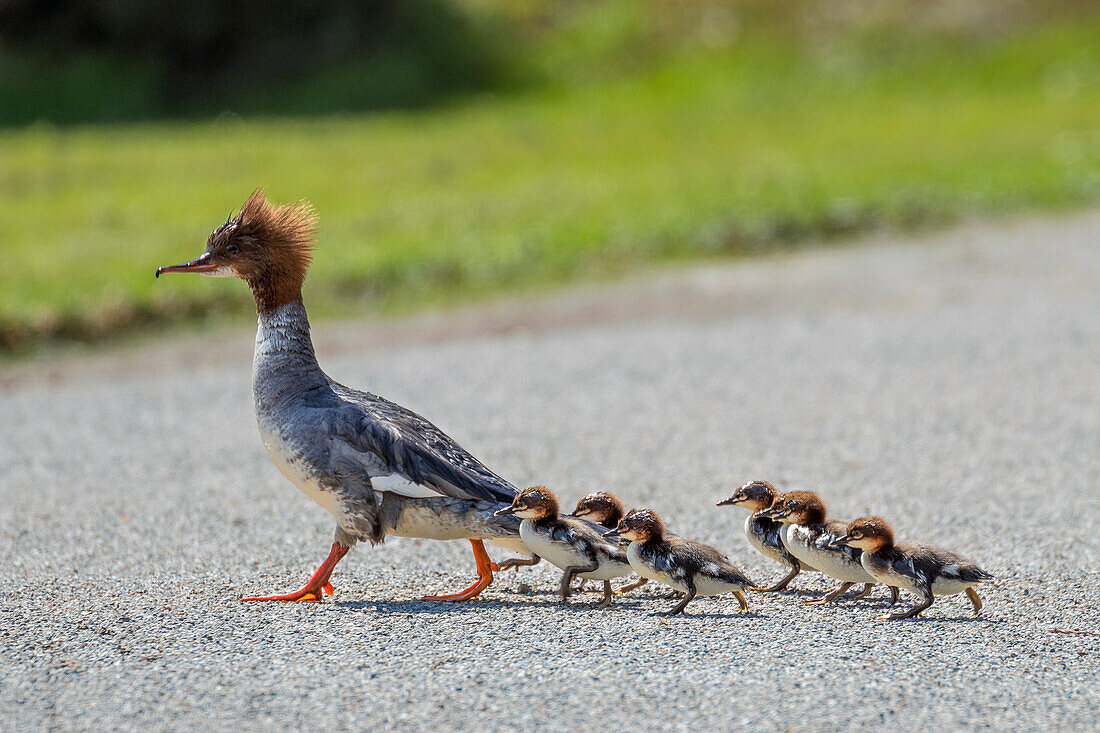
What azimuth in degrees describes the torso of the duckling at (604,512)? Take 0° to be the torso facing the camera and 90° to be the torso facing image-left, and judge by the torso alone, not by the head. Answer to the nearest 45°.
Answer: approximately 90°

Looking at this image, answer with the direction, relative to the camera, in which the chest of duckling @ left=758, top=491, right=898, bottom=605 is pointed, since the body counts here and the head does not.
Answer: to the viewer's left

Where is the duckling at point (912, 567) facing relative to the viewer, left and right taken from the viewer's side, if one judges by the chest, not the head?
facing to the left of the viewer

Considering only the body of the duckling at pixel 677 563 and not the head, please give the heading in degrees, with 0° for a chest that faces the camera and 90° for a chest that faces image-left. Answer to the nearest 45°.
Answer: approximately 90°

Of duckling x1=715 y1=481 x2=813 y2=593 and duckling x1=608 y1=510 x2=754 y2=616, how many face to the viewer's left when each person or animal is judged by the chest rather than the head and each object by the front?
2

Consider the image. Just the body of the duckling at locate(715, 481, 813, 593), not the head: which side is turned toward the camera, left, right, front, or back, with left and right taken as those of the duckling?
left

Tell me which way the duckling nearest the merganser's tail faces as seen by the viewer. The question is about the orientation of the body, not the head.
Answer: to the viewer's left

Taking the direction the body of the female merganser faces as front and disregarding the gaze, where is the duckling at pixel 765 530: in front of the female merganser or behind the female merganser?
behind

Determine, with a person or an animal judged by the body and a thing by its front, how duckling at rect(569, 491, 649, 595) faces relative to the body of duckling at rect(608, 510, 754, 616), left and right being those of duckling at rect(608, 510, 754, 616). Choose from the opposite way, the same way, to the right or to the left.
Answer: the same way

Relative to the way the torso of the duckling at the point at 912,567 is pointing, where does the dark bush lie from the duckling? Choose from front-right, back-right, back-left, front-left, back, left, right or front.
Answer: front-right

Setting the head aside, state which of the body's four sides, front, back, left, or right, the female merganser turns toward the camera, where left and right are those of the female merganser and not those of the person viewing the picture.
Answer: left
